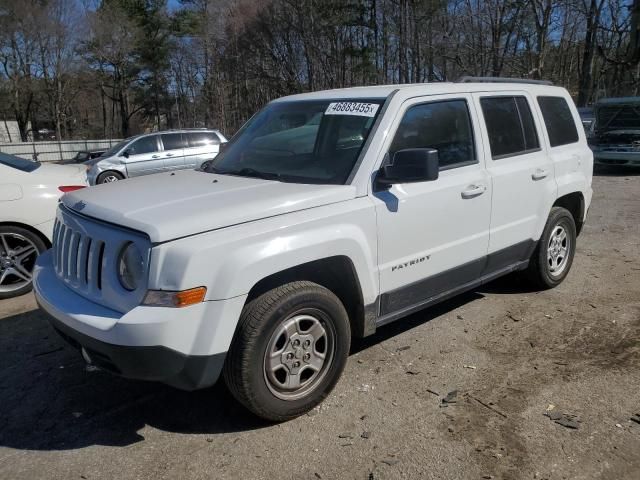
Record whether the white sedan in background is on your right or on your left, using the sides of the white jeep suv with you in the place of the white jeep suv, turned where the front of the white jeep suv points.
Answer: on your right

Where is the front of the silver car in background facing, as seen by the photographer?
facing to the left of the viewer

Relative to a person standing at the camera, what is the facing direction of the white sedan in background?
facing to the left of the viewer

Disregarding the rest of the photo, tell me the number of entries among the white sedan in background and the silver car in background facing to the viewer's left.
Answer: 2

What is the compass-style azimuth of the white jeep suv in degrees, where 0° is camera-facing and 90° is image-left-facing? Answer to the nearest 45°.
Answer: approximately 45°

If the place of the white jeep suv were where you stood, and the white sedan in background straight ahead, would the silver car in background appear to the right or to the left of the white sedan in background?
right

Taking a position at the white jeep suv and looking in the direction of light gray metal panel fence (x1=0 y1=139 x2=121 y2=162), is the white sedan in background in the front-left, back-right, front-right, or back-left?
front-left

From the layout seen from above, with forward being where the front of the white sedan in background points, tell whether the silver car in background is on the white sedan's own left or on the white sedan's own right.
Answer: on the white sedan's own right

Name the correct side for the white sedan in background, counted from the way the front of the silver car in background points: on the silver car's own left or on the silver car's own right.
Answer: on the silver car's own left

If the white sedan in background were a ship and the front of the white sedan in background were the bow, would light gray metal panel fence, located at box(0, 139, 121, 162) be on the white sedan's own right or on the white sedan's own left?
on the white sedan's own right

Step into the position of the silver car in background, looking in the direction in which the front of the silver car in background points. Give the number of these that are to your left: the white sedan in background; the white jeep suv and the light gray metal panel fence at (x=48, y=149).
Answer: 2

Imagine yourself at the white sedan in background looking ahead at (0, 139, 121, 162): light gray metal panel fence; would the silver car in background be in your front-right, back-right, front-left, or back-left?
front-right
